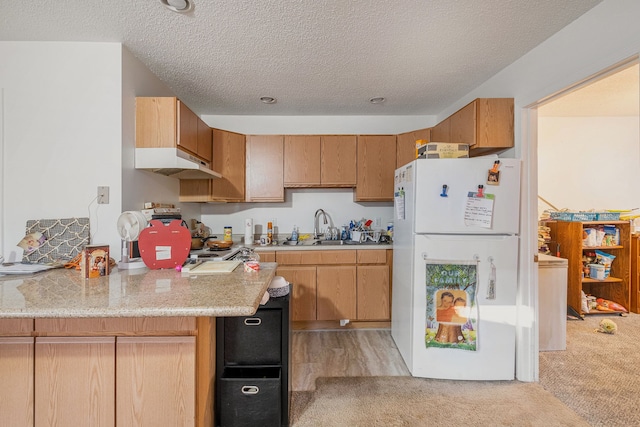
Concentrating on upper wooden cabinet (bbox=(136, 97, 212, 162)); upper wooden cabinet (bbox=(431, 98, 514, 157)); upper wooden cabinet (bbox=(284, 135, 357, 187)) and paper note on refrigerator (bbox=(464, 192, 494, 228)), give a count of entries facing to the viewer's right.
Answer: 1

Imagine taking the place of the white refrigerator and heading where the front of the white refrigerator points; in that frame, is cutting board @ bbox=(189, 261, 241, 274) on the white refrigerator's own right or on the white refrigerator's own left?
on the white refrigerator's own right

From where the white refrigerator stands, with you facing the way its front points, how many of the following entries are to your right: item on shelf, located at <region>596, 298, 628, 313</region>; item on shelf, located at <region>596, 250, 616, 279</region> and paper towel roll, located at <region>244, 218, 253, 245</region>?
1

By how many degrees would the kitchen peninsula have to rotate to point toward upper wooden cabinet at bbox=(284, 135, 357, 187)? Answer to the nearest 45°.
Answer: approximately 135° to its left

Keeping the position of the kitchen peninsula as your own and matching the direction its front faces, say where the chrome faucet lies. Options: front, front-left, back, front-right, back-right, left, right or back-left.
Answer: back-left

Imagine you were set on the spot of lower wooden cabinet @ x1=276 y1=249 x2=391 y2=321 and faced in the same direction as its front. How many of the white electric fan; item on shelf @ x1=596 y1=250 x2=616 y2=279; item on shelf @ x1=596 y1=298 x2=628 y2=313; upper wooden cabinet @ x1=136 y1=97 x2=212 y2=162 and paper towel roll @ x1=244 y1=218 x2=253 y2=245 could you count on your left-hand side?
2

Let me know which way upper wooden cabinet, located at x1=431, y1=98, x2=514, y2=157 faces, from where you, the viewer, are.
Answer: facing to the left of the viewer

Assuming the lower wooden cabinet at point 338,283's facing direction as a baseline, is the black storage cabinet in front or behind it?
in front

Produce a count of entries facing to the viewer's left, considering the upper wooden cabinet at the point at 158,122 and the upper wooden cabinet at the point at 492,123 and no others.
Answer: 1

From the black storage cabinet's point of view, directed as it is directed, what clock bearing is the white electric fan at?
The white electric fan is roughly at 4 o'clock from the black storage cabinet.

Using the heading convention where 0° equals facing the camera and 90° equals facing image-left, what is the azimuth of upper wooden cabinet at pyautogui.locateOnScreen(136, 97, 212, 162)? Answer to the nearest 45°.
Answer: approximately 270°

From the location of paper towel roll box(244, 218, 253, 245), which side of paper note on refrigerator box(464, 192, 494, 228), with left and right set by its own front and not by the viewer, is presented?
right
